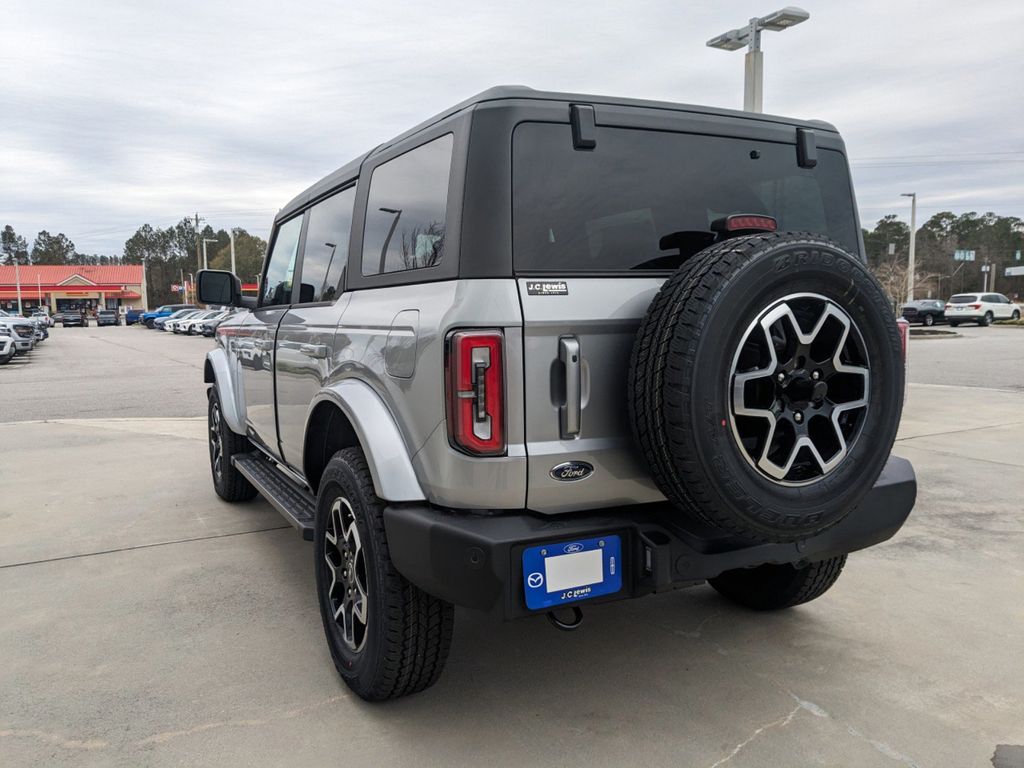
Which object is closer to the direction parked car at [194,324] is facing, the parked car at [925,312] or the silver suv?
the silver suv

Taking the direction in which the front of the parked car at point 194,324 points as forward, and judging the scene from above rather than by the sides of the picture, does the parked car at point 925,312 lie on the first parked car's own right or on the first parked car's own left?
on the first parked car's own left

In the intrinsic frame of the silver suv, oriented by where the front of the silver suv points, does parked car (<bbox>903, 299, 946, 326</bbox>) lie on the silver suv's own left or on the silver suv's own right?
on the silver suv's own right

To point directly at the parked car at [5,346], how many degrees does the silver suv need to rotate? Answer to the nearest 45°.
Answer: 0° — it already faces it

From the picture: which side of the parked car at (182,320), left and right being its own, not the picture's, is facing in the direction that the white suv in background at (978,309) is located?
left

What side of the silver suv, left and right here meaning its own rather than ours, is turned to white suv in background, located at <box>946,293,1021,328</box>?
right
